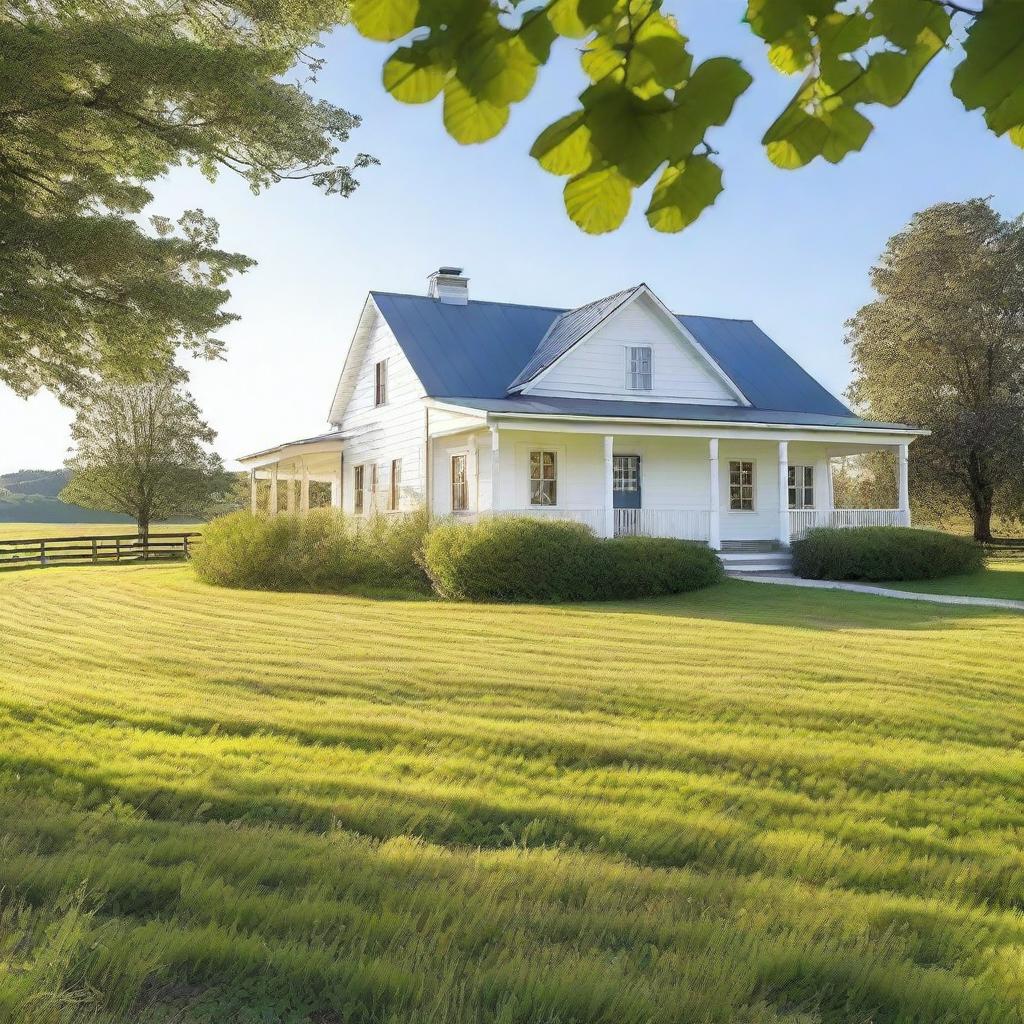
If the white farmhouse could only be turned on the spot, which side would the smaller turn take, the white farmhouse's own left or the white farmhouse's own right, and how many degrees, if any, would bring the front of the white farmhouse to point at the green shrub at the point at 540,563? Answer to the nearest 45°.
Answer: approximately 45° to the white farmhouse's own right

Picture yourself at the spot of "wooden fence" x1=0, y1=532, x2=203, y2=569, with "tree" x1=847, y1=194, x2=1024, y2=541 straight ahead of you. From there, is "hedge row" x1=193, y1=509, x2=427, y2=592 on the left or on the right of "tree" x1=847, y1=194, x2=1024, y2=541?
right

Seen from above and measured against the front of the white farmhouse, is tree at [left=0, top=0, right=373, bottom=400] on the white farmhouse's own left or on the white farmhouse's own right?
on the white farmhouse's own right

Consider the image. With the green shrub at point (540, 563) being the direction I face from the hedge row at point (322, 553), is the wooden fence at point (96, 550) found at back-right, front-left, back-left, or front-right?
back-left

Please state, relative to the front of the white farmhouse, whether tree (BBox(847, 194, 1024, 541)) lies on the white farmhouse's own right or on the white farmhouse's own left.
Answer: on the white farmhouse's own left

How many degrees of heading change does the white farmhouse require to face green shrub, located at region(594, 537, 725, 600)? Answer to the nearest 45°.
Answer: approximately 45° to its right

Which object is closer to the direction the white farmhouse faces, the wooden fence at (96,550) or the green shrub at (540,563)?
the green shrub

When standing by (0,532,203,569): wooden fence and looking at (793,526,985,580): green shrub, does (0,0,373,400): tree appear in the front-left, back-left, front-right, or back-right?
front-right

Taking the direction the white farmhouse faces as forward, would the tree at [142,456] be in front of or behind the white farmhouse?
behind

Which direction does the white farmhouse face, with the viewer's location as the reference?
facing the viewer and to the right of the viewer

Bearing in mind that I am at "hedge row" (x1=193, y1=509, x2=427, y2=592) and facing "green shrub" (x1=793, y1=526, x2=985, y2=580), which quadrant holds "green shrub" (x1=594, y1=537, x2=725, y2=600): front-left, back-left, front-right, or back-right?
front-right

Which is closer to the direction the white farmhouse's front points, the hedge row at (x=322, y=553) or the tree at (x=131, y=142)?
the tree
